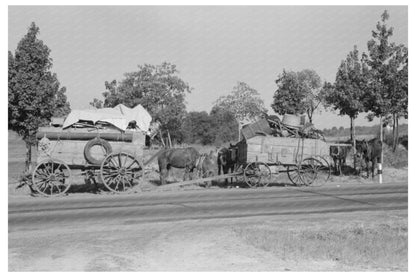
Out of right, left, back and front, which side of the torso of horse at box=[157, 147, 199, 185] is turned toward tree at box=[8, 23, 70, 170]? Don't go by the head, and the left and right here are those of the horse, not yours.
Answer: back

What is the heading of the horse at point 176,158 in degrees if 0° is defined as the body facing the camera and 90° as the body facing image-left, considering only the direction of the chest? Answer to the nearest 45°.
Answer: approximately 270°

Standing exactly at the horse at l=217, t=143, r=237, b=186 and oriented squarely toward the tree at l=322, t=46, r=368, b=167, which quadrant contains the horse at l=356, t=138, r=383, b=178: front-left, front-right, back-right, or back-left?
front-right
